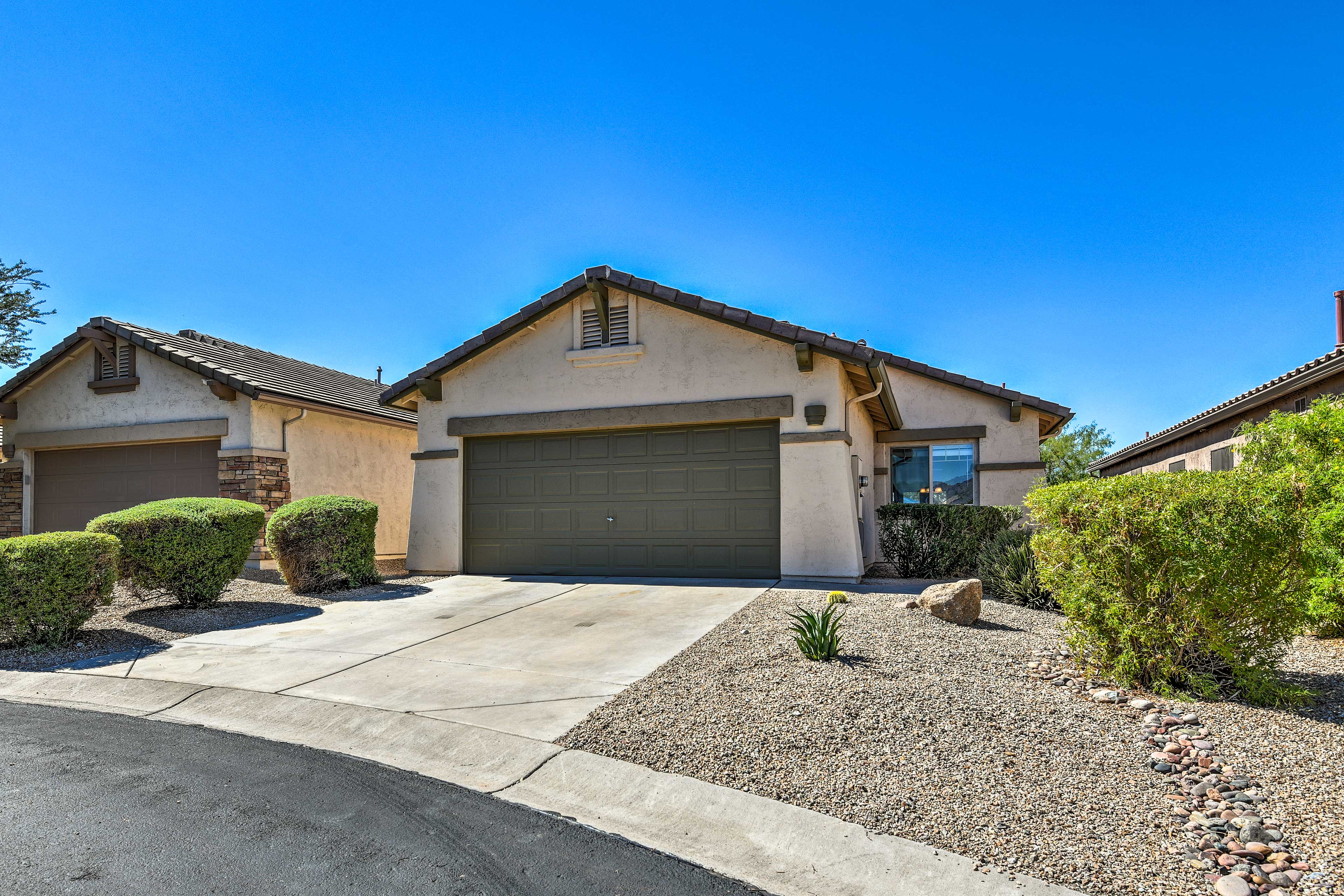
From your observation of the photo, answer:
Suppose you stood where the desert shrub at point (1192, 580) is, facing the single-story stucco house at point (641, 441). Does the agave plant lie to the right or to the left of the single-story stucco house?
left

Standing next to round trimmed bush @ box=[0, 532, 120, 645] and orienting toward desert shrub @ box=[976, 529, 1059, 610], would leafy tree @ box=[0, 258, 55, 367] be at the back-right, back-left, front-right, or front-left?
back-left

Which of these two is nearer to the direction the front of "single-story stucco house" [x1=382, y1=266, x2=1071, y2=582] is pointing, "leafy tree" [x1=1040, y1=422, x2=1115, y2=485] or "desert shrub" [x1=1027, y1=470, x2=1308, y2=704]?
the desert shrub

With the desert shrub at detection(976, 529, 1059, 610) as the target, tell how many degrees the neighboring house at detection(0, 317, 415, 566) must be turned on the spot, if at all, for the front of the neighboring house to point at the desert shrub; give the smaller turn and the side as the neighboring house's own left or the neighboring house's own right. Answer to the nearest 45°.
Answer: approximately 90° to the neighboring house's own left

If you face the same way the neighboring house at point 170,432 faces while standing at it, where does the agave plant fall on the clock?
The agave plant is roughly at 10 o'clock from the neighboring house.

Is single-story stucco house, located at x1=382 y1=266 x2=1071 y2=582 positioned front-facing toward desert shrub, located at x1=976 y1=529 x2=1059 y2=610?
no

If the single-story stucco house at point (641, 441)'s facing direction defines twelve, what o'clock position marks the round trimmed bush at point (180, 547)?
The round trimmed bush is roughly at 2 o'clock from the single-story stucco house.

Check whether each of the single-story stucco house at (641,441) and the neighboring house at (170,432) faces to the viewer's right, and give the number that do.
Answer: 0

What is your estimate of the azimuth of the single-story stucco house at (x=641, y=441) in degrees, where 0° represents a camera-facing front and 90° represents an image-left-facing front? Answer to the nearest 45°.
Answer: approximately 0°

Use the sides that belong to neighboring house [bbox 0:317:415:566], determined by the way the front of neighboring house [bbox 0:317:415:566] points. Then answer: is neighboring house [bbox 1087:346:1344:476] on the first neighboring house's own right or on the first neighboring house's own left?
on the first neighboring house's own left

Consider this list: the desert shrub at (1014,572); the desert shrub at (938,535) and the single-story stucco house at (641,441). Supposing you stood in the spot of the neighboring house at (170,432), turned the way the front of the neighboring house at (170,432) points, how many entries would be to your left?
3

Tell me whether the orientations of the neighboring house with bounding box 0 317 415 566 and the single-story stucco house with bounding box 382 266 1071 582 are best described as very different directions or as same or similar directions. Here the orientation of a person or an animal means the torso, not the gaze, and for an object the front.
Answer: same or similar directions

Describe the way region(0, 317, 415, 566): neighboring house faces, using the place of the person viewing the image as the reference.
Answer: facing the viewer and to the left of the viewer

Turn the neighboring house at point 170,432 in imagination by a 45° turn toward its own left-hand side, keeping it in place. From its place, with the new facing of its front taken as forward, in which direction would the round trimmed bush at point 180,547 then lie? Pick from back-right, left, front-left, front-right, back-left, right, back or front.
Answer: front
